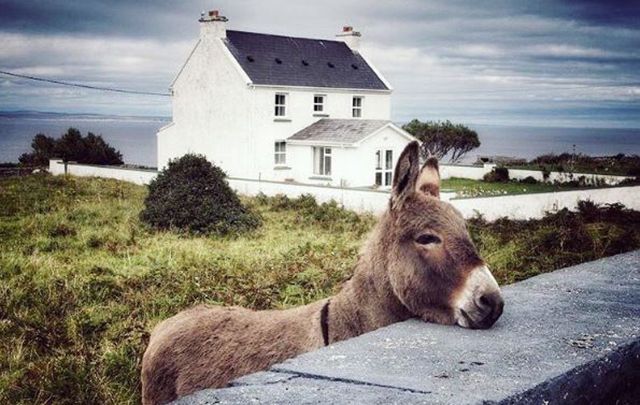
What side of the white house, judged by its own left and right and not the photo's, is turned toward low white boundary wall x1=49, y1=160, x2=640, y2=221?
front

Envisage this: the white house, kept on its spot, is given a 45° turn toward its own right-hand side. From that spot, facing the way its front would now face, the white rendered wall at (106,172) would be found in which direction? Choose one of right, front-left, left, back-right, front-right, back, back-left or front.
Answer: right

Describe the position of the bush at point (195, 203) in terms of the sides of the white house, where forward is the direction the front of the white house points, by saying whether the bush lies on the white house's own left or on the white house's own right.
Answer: on the white house's own right

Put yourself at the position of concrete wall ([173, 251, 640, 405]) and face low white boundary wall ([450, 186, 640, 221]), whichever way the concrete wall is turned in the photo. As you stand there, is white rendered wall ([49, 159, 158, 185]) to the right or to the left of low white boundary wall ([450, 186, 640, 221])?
left

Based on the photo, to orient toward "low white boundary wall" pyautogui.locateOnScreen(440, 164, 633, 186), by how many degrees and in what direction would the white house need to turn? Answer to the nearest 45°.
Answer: approximately 45° to its left

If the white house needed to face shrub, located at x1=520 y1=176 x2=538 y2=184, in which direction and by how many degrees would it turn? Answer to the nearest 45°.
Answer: approximately 45° to its left

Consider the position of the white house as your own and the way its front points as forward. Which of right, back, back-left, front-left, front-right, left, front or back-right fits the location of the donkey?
front-right

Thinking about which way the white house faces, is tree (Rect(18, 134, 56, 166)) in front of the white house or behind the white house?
behind

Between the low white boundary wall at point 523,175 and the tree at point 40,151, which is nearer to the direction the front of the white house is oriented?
the low white boundary wall

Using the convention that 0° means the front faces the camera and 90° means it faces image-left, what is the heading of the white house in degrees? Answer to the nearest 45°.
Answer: approximately 315°
